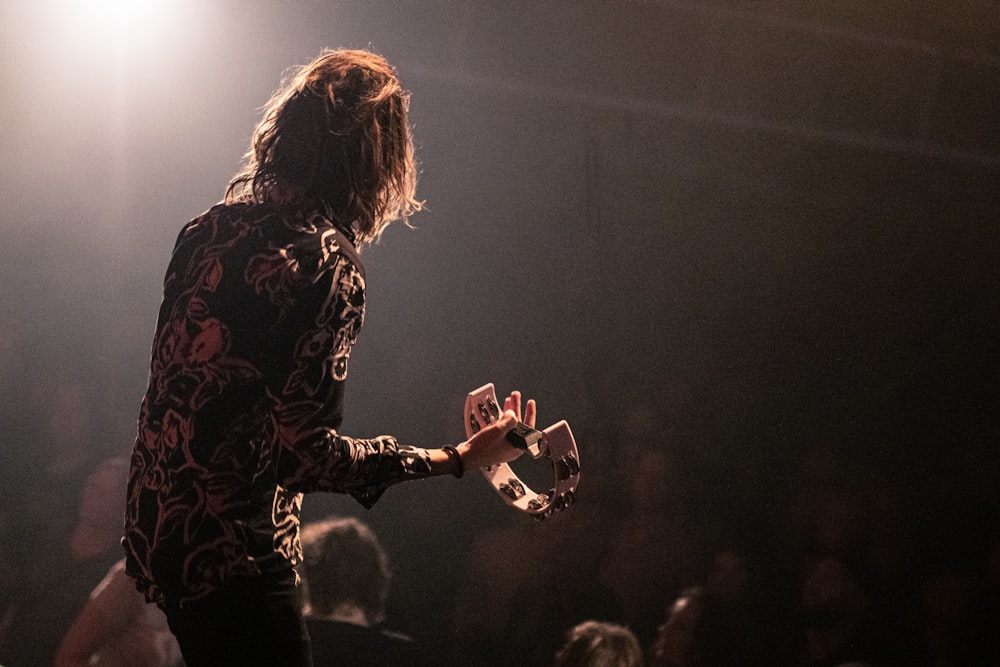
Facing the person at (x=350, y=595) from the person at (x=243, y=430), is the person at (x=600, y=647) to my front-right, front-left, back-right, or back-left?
front-right

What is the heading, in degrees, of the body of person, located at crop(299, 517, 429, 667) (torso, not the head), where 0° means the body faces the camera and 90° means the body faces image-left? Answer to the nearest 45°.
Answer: approximately 180°

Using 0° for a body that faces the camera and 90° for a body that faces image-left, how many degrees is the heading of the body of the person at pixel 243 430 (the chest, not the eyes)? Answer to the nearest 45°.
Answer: approximately 225°

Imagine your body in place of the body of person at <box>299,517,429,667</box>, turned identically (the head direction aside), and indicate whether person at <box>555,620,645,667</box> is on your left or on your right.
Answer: on your right

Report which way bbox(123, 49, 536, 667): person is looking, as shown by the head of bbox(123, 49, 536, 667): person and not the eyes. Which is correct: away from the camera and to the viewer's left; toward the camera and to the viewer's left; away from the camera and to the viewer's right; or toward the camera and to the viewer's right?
away from the camera and to the viewer's right

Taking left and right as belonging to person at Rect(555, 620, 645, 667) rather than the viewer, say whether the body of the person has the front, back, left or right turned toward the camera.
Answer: back

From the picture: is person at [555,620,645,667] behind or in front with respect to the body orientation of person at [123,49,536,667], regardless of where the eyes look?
in front
